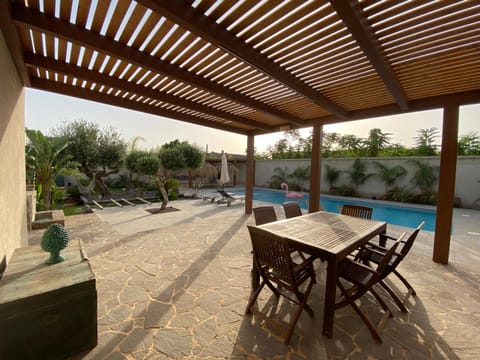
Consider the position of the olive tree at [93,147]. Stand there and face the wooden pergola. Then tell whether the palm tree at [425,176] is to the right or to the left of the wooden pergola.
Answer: left

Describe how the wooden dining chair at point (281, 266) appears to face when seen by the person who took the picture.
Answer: facing away from the viewer and to the right of the viewer

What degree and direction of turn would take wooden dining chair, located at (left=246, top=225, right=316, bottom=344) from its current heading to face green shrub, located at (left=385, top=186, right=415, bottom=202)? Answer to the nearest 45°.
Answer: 0° — it already faces it

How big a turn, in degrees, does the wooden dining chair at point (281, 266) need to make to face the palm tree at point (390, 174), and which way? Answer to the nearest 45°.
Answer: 0° — it already faces it

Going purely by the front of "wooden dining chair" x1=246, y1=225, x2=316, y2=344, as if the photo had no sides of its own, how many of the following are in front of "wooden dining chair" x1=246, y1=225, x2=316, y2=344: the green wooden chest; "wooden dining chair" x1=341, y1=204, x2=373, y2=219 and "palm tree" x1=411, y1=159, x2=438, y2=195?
2

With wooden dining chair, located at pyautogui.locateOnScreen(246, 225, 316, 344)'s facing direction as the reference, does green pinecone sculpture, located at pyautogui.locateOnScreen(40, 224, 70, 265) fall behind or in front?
behind

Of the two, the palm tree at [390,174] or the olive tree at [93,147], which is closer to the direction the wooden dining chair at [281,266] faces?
the palm tree

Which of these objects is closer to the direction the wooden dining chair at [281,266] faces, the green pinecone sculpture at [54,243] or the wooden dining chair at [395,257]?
the wooden dining chair

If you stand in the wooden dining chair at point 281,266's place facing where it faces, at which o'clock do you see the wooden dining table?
The wooden dining table is roughly at 12 o'clock from the wooden dining chair.

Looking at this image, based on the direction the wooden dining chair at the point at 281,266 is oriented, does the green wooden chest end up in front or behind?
behind

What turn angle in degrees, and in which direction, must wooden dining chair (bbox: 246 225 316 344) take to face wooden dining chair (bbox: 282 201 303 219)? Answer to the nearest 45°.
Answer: approximately 45° to its left

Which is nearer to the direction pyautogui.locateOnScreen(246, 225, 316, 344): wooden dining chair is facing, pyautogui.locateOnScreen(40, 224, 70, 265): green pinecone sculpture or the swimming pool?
the swimming pool

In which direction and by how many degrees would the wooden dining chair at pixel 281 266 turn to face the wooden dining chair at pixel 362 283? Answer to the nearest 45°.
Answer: approximately 45° to its right

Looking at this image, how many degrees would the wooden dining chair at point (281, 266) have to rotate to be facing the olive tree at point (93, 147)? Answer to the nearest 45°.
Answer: approximately 90° to its left

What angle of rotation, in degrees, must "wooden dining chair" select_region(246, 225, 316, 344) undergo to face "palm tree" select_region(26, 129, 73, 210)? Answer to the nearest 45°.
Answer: approximately 135° to its left

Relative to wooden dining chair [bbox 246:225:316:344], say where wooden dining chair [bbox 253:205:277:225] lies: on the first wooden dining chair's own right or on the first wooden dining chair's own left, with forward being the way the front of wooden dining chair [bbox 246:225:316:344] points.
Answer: on the first wooden dining chair's own left
